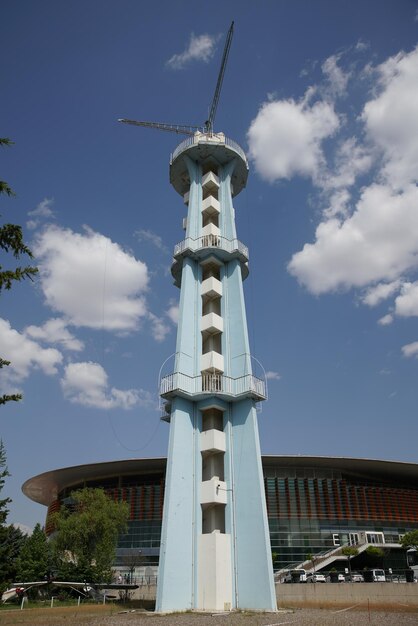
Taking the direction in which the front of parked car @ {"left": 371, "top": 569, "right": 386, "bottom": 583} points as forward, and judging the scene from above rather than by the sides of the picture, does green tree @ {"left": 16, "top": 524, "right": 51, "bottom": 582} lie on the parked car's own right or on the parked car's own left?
on the parked car's own right

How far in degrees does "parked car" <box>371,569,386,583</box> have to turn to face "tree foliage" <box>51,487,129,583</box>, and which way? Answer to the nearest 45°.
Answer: approximately 90° to its right

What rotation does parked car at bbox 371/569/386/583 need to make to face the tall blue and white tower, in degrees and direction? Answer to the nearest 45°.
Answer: approximately 45° to its right

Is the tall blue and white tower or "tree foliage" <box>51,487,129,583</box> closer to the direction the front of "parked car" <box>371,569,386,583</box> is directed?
the tall blue and white tower

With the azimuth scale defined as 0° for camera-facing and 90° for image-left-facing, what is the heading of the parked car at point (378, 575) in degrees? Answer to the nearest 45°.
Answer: approximately 0°

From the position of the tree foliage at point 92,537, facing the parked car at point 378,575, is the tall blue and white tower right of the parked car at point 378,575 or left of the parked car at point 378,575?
right

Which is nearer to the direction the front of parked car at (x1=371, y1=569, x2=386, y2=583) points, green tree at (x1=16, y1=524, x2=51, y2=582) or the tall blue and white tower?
the tall blue and white tower
